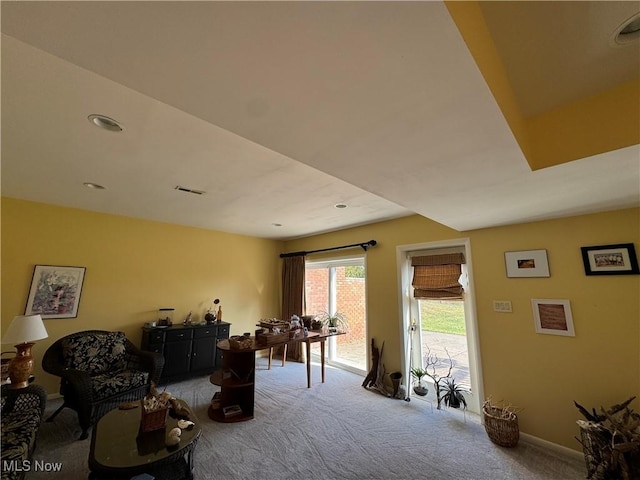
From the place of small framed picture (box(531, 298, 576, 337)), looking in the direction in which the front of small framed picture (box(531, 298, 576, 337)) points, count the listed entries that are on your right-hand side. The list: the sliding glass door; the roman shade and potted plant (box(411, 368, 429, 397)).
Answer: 3

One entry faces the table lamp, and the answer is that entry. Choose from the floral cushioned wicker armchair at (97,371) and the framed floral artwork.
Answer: the framed floral artwork

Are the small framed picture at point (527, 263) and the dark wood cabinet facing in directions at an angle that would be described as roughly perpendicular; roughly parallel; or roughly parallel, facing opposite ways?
roughly perpendicular

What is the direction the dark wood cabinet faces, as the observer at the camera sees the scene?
facing the viewer and to the right of the viewer

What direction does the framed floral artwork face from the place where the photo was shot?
facing the viewer

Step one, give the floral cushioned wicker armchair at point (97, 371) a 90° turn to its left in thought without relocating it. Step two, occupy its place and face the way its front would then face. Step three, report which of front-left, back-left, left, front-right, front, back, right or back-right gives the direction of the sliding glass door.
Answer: front-right

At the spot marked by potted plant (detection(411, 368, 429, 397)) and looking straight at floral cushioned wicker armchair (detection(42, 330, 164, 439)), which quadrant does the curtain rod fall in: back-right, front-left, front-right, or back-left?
front-right

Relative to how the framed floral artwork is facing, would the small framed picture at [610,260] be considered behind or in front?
in front

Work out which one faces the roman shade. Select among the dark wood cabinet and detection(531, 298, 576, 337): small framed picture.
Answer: the dark wood cabinet

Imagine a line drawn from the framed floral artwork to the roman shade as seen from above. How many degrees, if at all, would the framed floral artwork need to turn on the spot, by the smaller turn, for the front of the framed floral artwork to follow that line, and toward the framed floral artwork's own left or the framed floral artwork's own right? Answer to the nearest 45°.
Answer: approximately 45° to the framed floral artwork's own left

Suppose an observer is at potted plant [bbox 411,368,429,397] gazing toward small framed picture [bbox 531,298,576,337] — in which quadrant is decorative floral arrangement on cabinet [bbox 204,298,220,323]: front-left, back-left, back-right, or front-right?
back-right

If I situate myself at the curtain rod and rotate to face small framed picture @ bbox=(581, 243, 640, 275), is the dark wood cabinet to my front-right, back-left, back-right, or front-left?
back-right

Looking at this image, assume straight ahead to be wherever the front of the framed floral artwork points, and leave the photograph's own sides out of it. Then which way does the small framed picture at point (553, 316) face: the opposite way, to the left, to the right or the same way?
to the right

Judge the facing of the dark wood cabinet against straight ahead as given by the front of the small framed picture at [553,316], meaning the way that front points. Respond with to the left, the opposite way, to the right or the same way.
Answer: to the left

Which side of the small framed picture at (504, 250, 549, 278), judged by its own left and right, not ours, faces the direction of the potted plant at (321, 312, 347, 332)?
right

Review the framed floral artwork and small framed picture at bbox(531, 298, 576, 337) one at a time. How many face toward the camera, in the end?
2
